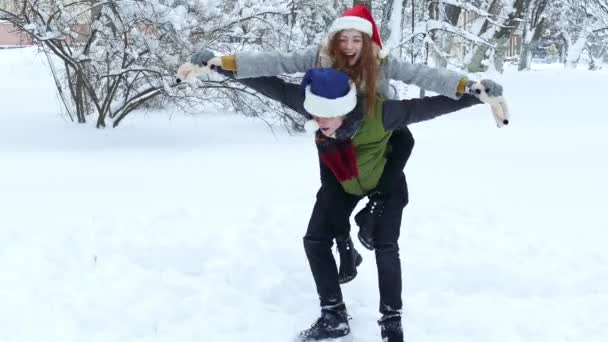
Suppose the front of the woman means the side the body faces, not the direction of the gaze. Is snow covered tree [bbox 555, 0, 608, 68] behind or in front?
behind

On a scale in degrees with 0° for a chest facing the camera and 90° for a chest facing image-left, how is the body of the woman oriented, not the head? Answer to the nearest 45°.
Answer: approximately 0°

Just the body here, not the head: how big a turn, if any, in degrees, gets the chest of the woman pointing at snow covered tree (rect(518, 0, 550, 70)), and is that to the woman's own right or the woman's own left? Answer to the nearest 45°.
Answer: approximately 180°
